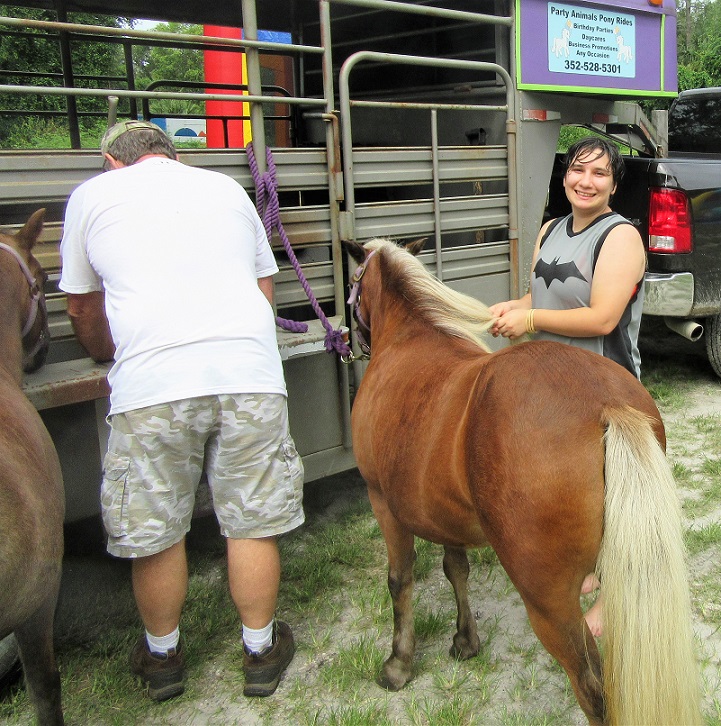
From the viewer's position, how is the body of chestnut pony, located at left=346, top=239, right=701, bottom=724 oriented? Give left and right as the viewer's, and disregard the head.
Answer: facing away from the viewer and to the left of the viewer

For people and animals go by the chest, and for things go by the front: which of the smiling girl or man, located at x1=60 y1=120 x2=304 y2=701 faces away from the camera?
the man

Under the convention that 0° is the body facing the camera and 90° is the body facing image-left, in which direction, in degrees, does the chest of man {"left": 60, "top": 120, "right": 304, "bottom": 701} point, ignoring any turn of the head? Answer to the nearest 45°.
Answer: approximately 180°

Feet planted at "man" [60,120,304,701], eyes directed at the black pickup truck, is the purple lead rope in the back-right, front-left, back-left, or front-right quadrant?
front-left

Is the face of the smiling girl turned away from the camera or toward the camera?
toward the camera

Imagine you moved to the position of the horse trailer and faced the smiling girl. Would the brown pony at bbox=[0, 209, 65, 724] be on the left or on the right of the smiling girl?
right

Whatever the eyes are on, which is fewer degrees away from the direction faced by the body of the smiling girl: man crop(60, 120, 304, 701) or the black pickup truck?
the man

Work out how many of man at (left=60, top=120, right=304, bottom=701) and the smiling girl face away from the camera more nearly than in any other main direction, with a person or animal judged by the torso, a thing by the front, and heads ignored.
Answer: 1

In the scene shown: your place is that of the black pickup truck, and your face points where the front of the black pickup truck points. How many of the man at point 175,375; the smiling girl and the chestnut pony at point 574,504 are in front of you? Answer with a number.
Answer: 0

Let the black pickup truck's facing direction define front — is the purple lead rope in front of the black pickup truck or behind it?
behind

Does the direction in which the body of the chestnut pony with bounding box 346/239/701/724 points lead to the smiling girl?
no

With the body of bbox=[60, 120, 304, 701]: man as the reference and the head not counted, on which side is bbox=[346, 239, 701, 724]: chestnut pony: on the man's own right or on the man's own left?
on the man's own right

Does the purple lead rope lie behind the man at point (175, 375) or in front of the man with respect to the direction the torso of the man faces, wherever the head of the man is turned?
in front

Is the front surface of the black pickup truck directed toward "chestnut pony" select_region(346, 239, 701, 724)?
no

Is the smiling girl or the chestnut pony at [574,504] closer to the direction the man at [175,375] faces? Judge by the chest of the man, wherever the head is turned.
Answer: the smiling girl

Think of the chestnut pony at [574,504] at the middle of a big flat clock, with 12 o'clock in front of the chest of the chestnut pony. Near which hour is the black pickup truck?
The black pickup truck is roughly at 2 o'clock from the chestnut pony.
